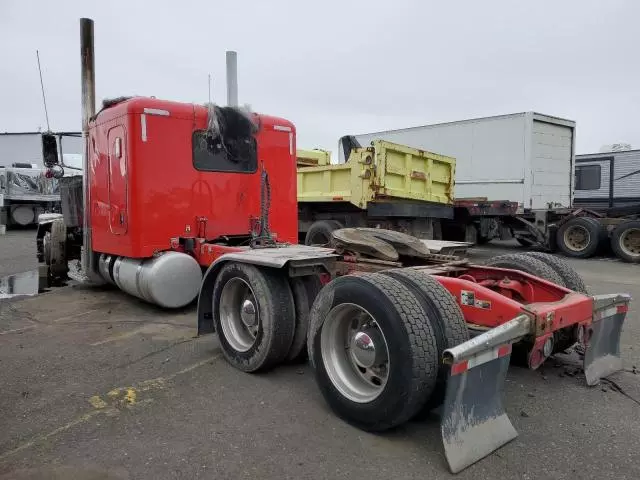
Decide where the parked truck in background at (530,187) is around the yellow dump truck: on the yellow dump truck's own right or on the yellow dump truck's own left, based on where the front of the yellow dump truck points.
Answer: on the yellow dump truck's own right

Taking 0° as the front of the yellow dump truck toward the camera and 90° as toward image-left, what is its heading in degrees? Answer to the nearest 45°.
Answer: approximately 135°

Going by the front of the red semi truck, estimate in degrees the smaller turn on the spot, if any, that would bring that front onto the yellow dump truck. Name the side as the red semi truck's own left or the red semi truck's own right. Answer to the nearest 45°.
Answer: approximately 45° to the red semi truck's own right

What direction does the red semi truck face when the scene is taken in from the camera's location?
facing away from the viewer and to the left of the viewer

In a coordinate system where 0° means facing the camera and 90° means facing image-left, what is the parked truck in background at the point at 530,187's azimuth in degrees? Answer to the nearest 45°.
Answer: approximately 135°
